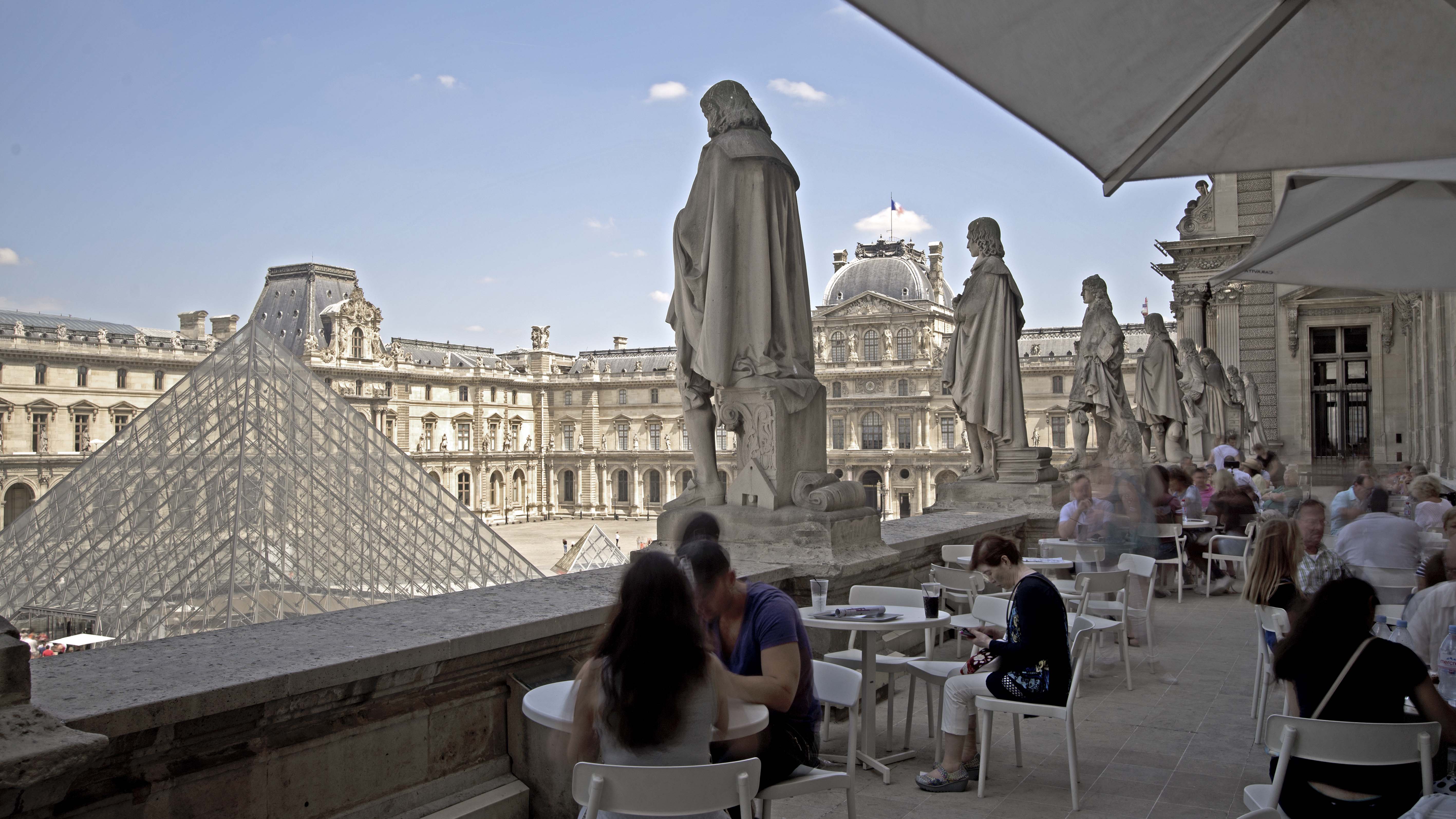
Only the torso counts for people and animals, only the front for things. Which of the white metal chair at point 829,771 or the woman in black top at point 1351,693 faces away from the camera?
the woman in black top

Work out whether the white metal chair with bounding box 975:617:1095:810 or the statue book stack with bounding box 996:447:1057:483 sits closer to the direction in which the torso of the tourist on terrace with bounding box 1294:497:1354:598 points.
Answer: the white metal chair

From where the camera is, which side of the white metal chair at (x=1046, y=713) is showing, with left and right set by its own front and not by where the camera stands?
left

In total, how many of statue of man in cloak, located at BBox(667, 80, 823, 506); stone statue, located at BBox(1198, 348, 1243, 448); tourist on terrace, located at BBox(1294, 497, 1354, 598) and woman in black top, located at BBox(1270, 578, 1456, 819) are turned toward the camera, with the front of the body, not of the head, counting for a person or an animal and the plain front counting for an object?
1

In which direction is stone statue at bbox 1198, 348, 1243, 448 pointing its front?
to the viewer's left

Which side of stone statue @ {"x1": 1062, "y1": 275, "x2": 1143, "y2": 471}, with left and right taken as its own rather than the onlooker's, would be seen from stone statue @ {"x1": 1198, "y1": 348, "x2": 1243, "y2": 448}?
right

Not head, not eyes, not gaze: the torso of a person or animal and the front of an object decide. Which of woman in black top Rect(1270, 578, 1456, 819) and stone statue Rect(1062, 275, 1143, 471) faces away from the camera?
the woman in black top

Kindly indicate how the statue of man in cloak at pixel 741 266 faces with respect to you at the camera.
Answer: facing away from the viewer and to the left of the viewer

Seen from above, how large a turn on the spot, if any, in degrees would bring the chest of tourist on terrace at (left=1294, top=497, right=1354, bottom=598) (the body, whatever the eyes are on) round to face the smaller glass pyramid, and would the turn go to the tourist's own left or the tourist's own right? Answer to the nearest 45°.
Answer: approximately 135° to the tourist's own right

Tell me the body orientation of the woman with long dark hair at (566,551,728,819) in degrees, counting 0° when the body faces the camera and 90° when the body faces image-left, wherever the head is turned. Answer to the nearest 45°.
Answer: approximately 180°

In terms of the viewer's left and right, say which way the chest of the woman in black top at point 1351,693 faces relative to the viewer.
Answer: facing away from the viewer

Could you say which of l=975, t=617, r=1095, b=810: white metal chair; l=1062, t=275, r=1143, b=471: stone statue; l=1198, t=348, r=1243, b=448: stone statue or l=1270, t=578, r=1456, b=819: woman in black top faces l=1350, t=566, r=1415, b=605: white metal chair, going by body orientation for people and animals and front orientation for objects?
the woman in black top

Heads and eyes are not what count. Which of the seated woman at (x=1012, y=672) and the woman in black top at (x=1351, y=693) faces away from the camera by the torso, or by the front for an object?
the woman in black top

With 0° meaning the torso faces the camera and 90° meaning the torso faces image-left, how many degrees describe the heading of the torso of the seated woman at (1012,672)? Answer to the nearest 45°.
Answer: approximately 90°

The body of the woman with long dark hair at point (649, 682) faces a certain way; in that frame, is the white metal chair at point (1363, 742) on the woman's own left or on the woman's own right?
on the woman's own right

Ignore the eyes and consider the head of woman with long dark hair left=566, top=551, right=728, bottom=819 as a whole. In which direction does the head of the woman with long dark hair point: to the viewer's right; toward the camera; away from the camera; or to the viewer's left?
away from the camera

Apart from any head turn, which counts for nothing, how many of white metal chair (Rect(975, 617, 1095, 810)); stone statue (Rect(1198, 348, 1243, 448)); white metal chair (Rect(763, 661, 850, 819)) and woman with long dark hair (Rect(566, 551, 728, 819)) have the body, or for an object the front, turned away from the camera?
1

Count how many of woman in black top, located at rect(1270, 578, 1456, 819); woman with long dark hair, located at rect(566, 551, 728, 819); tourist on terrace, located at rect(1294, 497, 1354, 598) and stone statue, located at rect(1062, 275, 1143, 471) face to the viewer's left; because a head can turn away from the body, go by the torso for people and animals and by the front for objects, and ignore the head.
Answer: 1
